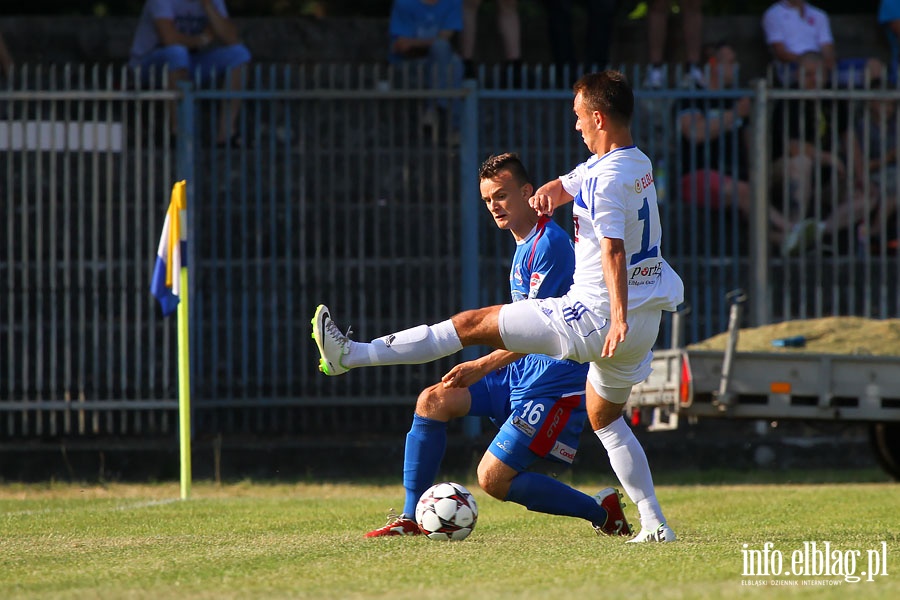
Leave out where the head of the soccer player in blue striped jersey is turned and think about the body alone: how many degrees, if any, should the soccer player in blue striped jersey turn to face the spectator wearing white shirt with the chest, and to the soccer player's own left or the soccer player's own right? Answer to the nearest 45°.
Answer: approximately 135° to the soccer player's own right

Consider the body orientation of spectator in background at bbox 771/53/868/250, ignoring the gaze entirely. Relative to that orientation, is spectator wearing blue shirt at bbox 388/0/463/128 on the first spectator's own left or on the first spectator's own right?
on the first spectator's own right

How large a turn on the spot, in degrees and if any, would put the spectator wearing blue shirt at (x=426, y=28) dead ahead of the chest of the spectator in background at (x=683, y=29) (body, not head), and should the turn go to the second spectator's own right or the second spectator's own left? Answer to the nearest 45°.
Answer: approximately 45° to the second spectator's own right

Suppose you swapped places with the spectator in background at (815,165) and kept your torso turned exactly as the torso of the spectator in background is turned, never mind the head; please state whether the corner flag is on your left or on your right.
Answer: on your right

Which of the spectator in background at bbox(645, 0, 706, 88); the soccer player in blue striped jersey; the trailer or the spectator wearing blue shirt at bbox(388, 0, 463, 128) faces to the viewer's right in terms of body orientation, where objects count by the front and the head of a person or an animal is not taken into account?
the trailer

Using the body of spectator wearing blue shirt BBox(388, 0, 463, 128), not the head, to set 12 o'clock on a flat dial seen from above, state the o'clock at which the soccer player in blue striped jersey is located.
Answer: The soccer player in blue striped jersey is roughly at 12 o'clock from the spectator wearing blue shirt.

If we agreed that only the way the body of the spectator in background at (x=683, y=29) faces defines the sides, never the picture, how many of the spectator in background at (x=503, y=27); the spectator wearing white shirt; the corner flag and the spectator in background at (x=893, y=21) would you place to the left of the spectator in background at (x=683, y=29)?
2

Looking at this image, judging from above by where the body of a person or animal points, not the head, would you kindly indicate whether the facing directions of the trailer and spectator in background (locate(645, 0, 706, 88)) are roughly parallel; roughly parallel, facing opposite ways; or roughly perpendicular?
roughly perpendicular

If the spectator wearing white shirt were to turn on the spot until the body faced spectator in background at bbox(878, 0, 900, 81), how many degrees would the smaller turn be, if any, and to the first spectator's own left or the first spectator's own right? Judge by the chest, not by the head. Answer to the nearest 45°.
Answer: approximately 90° to the first spectator's own left

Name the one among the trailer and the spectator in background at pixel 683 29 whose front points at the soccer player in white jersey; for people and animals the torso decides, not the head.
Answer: the spectator in background

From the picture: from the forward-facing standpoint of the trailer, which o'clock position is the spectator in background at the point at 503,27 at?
The spectator in background is roughly at 8 o'clock from the trailer.

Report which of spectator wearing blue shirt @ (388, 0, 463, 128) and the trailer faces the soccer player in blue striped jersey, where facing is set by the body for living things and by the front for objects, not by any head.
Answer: the spectator wearing blue shirt

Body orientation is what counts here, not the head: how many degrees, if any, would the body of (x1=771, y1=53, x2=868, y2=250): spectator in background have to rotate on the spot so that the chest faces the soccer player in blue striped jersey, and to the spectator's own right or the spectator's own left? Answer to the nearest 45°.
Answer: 0° — they already face them

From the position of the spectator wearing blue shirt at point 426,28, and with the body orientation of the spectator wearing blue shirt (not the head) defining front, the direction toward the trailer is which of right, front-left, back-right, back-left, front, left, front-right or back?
front-left

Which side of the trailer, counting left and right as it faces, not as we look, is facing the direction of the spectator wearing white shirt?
left

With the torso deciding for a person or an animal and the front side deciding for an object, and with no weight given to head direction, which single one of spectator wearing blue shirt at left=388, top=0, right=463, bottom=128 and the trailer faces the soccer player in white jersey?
the spectator wearing blue shirt

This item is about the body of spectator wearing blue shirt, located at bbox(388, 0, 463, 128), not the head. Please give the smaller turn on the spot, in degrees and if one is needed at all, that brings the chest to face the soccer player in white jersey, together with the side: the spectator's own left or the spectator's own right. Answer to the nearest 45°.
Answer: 0° — they already face them

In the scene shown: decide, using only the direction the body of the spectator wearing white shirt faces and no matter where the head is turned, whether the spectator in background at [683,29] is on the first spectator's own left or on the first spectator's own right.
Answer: on the first spectator's own right
